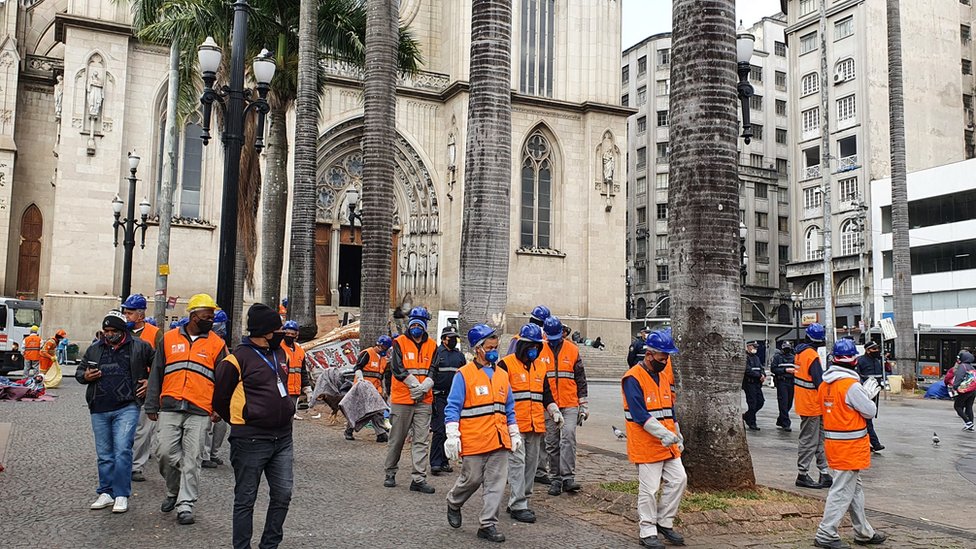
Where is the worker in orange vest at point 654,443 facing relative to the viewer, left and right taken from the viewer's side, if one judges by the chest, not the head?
facing the viewer and to the right of the viewer

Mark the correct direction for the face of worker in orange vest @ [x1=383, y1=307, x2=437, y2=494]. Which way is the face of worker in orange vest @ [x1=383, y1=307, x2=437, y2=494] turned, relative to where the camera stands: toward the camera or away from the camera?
toward the camera

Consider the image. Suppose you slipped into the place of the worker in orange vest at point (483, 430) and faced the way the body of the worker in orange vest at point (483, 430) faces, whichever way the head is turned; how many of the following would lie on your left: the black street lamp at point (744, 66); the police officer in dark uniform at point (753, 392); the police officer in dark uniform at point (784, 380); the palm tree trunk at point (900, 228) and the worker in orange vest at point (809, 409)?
5

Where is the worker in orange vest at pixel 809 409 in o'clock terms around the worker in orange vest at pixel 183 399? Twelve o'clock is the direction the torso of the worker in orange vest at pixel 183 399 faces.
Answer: the worker in orange vest at pixel 809 409 is roughly at 9 o'clock from the worker in orange vest at pixel 183 399.

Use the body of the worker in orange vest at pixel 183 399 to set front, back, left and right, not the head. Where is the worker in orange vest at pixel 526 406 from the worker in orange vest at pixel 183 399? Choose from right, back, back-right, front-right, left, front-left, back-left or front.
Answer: left

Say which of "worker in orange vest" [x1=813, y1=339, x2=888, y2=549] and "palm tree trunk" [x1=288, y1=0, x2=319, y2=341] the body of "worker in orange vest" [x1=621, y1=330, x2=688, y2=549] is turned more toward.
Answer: the worker in orange vest

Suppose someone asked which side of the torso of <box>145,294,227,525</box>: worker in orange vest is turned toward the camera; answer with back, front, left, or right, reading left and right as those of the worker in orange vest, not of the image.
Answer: front

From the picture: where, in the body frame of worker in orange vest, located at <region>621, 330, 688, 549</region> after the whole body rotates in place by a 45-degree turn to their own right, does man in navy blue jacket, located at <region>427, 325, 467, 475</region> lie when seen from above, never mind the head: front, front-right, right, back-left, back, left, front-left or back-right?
back-right

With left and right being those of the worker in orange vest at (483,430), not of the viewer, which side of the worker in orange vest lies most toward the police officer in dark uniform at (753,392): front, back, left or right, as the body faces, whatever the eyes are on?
left

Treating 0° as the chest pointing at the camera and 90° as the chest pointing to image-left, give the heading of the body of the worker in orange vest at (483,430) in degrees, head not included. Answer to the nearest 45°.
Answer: approximately 315°

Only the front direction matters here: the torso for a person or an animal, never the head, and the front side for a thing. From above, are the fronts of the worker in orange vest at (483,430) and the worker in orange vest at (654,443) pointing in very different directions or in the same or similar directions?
same or similar directions

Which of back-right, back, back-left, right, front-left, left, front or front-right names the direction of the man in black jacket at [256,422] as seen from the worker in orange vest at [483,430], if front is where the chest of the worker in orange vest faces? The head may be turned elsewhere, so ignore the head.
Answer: right

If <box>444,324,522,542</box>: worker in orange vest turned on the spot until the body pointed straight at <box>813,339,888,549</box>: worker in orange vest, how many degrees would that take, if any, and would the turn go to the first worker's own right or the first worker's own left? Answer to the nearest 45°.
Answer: approximately 45° to the first worker's own left

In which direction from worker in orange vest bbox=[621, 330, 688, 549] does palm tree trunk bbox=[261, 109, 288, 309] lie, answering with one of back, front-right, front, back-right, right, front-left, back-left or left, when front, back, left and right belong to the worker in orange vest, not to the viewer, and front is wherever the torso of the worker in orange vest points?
back

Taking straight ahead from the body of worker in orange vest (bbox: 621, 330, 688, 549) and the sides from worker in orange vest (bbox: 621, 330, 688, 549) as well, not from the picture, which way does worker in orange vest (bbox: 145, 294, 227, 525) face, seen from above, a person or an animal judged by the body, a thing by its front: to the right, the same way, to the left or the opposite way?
the same way

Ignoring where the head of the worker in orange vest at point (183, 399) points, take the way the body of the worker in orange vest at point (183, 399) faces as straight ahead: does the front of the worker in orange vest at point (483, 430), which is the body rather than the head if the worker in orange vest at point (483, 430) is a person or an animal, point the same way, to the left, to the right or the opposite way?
the same way
